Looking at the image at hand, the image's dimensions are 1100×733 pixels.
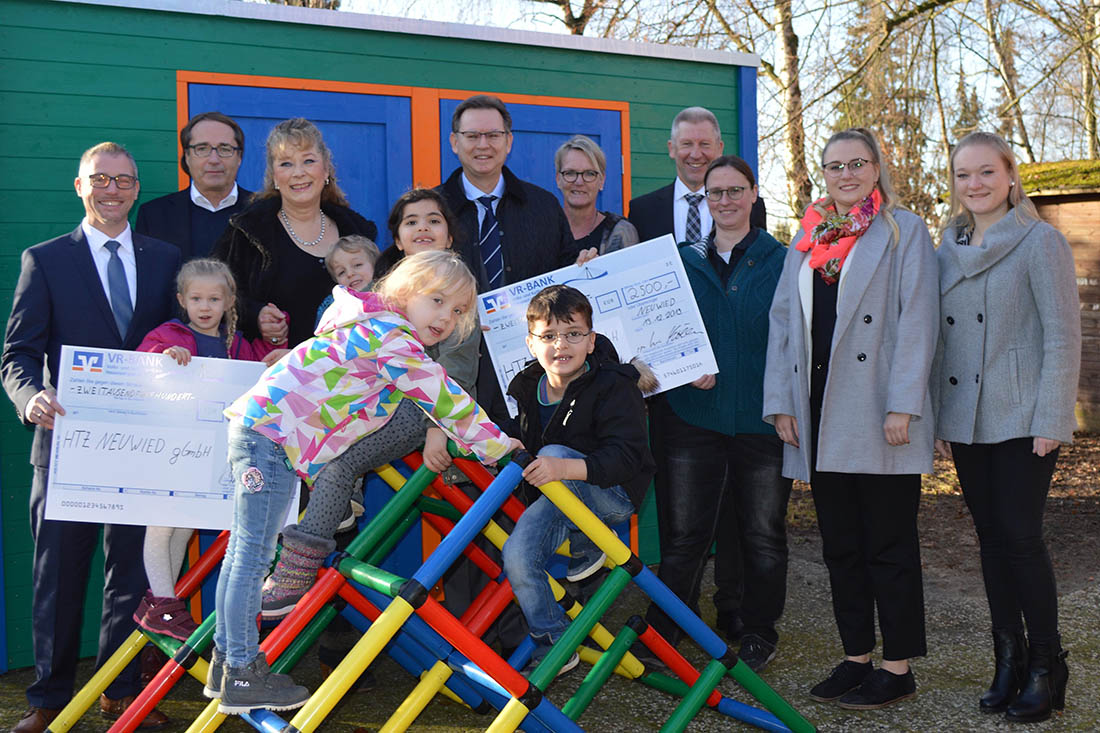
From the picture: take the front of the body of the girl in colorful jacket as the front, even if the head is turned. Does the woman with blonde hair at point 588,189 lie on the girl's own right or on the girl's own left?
on the girl's own left

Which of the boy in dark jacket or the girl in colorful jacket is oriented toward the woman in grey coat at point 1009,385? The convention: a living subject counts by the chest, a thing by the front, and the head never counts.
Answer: the girl in colorful jacket

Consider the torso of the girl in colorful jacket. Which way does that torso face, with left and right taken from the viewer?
facing to the right of the viewer

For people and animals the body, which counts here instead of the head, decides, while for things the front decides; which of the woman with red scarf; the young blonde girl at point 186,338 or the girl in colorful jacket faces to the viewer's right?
the girl in colorful jacket

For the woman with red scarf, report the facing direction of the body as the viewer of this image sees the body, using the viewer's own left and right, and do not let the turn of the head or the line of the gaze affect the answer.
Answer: facing the viewer and to the left of the viewer

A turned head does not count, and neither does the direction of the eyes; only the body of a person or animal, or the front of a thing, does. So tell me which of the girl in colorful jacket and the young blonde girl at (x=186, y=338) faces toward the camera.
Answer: the young blonde girl

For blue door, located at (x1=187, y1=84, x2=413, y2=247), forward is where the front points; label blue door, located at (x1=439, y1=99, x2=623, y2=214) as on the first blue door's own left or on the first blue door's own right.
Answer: on the first blue door's own left

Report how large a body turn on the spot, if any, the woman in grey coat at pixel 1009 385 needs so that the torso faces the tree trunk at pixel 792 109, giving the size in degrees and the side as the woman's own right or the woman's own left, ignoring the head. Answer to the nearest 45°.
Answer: approximately 135° to the woman's own right

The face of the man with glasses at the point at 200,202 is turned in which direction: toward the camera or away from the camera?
toward the camera

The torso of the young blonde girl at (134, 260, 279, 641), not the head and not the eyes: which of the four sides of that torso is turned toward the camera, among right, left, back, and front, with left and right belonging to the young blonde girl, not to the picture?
front

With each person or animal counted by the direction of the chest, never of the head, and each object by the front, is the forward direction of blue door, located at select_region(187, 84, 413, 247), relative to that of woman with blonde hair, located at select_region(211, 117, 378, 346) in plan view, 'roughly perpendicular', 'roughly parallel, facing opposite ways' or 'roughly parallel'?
roughly parallel

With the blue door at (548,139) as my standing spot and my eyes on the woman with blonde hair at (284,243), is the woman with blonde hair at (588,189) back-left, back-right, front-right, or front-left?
front-left

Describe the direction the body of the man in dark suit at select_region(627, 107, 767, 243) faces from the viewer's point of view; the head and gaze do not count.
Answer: toward the camera

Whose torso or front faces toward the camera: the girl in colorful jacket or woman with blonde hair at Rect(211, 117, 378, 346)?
the woman with blonde hair

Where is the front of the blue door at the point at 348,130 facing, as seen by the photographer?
facing the viewer

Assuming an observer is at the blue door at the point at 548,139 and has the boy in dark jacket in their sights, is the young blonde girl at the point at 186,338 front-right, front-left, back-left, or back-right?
front-right
